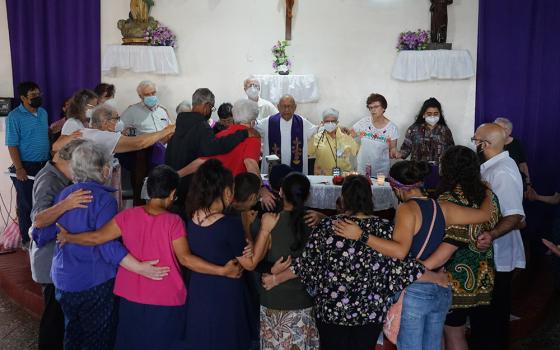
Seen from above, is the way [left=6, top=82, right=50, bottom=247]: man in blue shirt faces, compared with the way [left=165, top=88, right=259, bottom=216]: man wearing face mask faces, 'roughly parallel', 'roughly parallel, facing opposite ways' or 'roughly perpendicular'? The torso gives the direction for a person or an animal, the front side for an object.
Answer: roughly perpendicular

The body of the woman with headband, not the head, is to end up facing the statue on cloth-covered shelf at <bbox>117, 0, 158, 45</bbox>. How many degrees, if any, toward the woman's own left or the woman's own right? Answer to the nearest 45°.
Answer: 0° — they already face it

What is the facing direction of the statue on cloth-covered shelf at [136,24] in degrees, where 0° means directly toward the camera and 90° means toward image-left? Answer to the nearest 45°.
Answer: approximately 0°

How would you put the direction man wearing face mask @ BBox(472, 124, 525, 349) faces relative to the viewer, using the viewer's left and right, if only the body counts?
facing to the left of the viewer

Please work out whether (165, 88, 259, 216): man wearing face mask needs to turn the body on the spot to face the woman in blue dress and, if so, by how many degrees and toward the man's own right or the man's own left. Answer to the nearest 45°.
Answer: approximately 135° to the man's own right

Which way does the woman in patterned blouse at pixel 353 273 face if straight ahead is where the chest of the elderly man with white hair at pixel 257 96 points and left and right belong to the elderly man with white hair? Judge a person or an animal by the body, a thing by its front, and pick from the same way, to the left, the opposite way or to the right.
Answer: the opposite way

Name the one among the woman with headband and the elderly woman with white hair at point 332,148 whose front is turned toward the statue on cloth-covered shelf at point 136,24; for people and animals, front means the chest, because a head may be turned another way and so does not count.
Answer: the woman with headband

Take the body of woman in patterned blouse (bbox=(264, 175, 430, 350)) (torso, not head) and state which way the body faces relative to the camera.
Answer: away from the camera

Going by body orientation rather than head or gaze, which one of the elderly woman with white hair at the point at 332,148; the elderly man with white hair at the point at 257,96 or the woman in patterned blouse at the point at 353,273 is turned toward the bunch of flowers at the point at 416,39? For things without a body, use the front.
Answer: the woman in patterned blouse

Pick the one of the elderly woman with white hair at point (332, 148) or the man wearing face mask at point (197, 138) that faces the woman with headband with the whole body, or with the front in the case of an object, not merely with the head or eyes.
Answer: the elderly woman with white hair

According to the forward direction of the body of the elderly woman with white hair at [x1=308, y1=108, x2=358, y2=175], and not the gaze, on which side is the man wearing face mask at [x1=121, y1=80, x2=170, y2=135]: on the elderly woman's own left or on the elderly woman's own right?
on the elderly woman's own right

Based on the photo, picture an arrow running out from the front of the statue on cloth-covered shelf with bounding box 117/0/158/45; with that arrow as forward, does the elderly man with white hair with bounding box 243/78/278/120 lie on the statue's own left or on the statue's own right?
on the statue's own left
